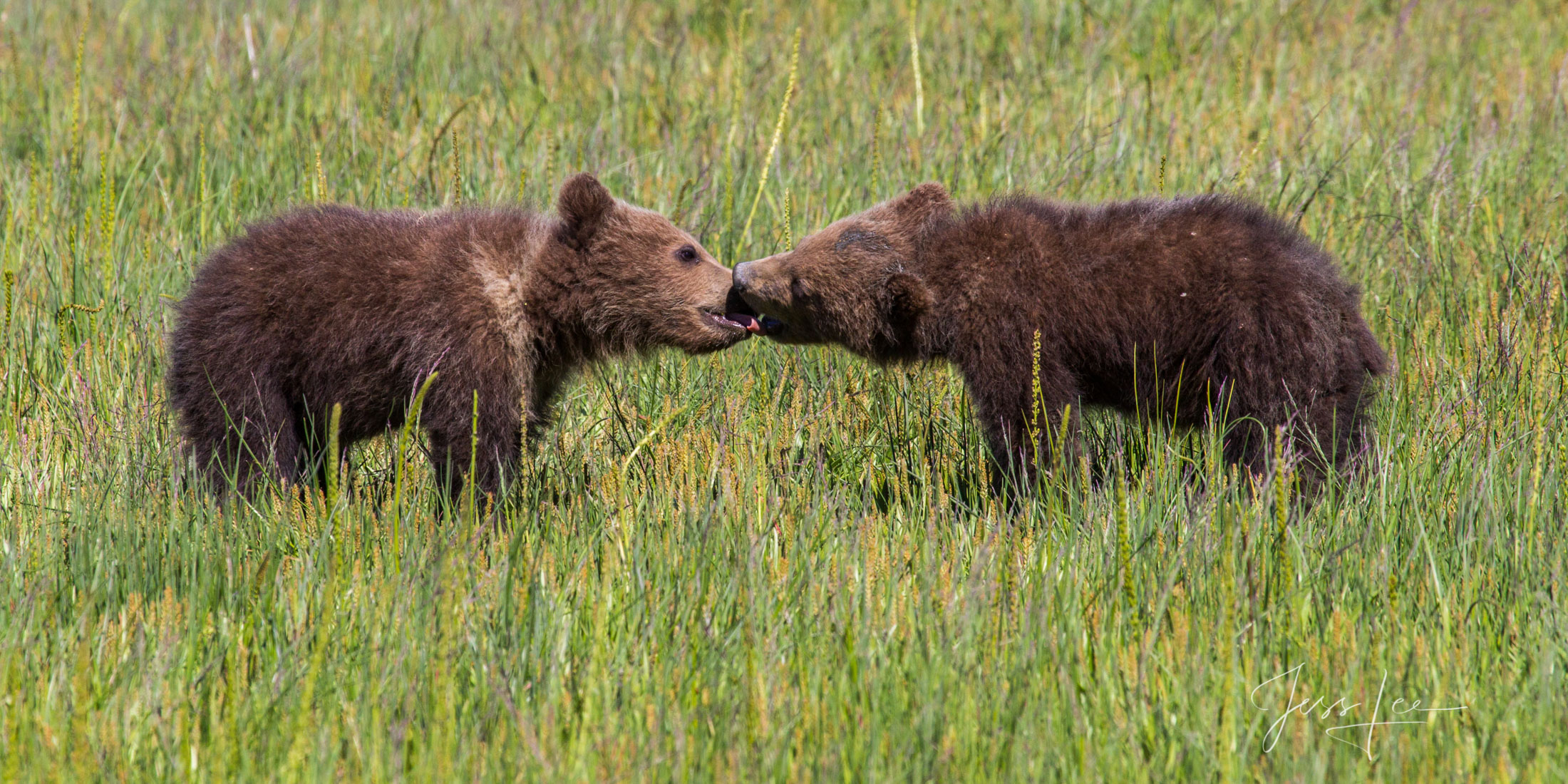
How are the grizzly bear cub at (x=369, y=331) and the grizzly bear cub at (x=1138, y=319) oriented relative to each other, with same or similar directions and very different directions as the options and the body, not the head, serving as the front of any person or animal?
very different directions

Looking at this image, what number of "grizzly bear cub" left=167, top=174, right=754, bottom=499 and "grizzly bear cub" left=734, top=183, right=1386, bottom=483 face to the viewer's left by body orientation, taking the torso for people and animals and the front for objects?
1

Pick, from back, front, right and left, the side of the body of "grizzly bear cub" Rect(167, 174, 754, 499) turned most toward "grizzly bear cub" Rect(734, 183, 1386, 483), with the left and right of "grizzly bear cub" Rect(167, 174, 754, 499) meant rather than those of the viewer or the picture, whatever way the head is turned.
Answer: front

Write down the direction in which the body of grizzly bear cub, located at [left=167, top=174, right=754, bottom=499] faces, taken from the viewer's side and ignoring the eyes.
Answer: to the viewer's right

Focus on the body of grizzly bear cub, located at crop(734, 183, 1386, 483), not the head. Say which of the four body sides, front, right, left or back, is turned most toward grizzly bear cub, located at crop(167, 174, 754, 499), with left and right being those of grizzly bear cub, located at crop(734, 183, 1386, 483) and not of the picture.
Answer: front

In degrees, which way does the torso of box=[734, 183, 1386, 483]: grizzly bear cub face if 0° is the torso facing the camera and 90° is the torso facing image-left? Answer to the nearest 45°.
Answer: approximately 90°
